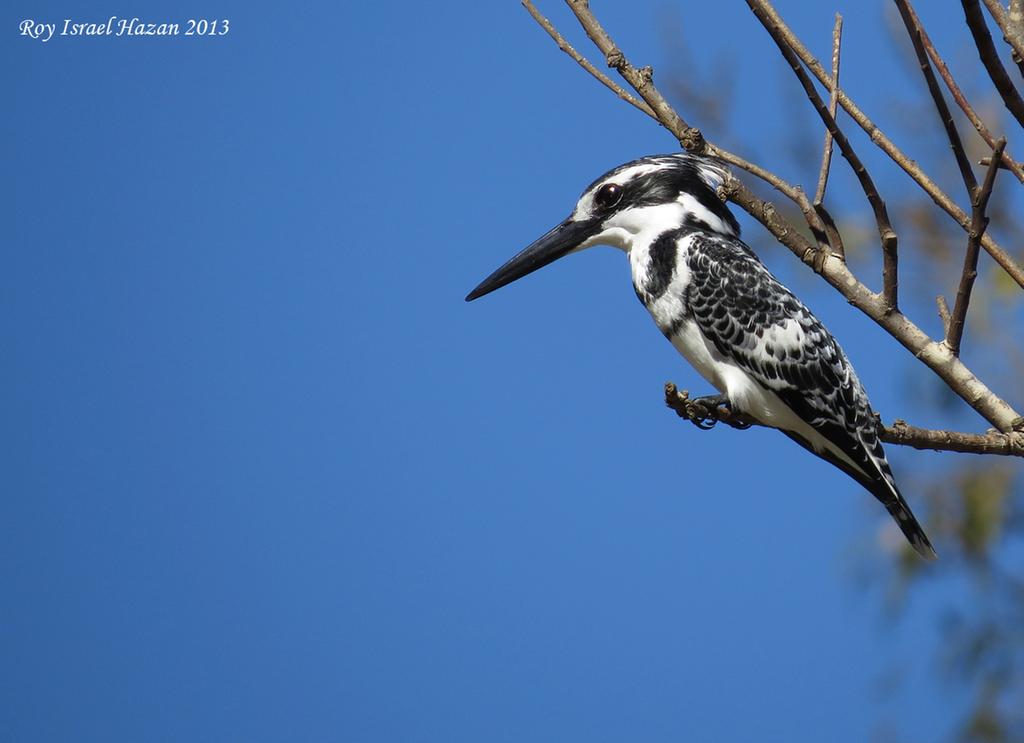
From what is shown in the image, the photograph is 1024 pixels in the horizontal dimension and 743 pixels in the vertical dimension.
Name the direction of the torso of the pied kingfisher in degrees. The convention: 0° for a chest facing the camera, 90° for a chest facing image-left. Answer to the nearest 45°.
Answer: approximately 90°
